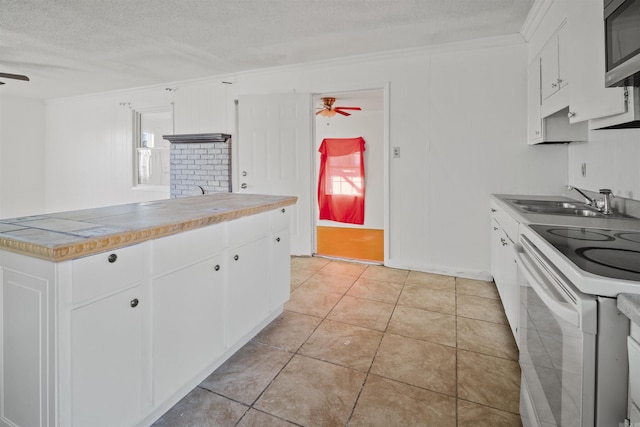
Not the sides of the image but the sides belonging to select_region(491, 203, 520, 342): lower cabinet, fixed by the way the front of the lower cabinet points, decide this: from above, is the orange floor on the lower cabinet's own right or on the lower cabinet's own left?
on the lower cabinet's own right

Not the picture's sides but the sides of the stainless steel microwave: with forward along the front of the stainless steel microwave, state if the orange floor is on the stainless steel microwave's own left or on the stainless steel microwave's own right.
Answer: on the stainless steel microwave's own right

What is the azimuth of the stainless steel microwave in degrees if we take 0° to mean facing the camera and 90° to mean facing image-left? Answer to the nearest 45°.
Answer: approximately 45°

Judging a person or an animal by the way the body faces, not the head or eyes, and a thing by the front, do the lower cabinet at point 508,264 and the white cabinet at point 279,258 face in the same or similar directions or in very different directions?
very different directions

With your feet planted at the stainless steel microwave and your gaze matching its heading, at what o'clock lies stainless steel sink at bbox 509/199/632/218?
The stainless steel sink is roughly at 4 o'clock from the stainless steel microwave.

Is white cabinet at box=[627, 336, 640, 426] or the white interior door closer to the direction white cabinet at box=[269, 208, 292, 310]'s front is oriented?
the white cabinet

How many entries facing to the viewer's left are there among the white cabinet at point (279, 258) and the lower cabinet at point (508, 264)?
1

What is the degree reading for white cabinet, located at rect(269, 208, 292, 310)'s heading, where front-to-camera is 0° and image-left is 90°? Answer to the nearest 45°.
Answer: approximately 315°

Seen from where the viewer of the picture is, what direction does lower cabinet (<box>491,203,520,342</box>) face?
facing to the left of the viewer

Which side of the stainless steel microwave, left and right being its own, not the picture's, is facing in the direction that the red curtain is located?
right
